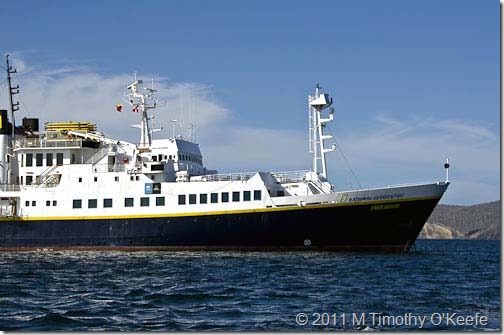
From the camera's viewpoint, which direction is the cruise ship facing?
to the viewer's right
